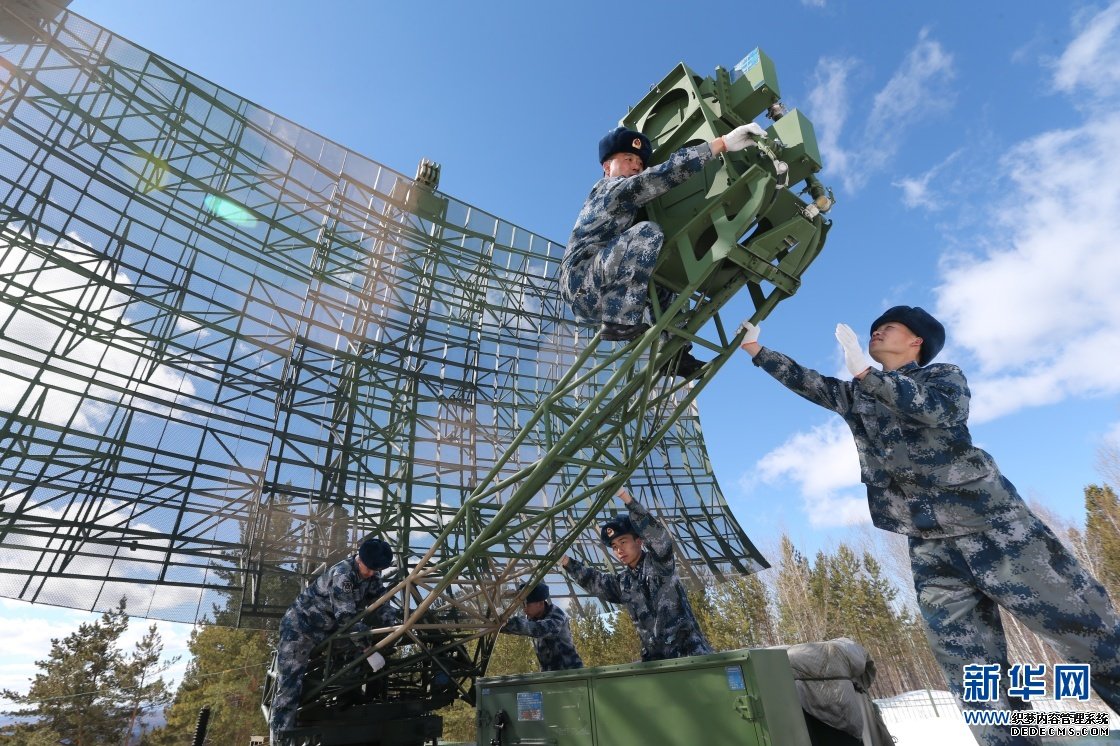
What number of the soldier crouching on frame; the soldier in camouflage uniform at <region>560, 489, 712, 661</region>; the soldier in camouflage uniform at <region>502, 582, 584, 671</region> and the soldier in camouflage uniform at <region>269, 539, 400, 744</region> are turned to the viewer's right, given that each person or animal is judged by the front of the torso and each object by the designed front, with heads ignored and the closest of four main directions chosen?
2

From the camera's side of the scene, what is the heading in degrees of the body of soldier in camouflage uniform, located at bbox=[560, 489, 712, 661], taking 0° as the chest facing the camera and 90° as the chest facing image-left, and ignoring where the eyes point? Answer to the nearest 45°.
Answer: approximately 45°

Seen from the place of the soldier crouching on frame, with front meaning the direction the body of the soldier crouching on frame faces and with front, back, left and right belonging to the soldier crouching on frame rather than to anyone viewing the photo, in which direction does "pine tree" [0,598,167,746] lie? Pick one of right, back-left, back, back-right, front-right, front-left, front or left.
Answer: back-left

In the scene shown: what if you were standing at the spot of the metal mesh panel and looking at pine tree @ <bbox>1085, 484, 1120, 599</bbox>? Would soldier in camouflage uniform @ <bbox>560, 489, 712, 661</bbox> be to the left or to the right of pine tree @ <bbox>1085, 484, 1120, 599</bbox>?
right

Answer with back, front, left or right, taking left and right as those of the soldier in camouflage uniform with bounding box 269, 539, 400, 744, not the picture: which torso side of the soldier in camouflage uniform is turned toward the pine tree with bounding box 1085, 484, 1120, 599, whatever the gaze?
front

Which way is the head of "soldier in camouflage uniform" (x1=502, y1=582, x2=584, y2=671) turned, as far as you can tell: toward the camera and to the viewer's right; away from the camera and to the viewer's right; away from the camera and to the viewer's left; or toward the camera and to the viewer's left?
toward the camera and to the viewer's left

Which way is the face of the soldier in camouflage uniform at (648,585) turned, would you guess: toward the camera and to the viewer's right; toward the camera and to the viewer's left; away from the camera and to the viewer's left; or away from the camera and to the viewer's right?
toward the camera and to the viewer's left

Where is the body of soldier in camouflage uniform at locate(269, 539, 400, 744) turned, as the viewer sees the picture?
to the viewer's right

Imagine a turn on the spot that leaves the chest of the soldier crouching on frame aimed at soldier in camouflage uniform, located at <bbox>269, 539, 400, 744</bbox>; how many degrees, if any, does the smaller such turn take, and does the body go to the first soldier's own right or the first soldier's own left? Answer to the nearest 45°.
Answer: approximately 135° to the first soldier's own left

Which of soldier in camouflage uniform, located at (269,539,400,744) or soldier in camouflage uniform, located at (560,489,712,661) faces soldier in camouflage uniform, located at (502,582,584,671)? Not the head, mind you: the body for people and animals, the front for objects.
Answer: soldier in camouflage uniform, located at (269,539,400,744)

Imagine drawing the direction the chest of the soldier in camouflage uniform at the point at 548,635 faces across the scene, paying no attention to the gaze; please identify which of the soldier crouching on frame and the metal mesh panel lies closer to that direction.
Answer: the metal mesh panel

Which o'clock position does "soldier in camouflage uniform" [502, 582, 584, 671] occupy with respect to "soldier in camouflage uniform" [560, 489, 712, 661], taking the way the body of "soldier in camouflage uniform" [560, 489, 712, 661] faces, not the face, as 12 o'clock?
"soldier in camouflage uniform" [502, 582, 584, 671] is roughly at 3 o'clock from "soldier in camouflage uniform" [560, 489, 712, 661].

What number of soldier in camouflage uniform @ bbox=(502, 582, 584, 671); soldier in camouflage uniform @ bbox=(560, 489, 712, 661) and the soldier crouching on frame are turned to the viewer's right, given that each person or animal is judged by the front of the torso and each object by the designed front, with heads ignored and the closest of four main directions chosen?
1

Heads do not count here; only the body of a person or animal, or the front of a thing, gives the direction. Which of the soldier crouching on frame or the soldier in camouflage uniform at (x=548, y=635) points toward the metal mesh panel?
the soldier in camouflage uniform

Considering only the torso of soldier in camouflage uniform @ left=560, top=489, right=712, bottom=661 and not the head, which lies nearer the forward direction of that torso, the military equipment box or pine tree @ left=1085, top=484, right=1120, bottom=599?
the military equipment box

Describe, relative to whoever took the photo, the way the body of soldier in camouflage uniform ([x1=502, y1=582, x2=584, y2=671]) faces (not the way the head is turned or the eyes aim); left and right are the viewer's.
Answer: facing to the left of the viewer

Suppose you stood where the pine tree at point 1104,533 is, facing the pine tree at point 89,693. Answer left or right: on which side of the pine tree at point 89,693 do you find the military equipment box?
left
